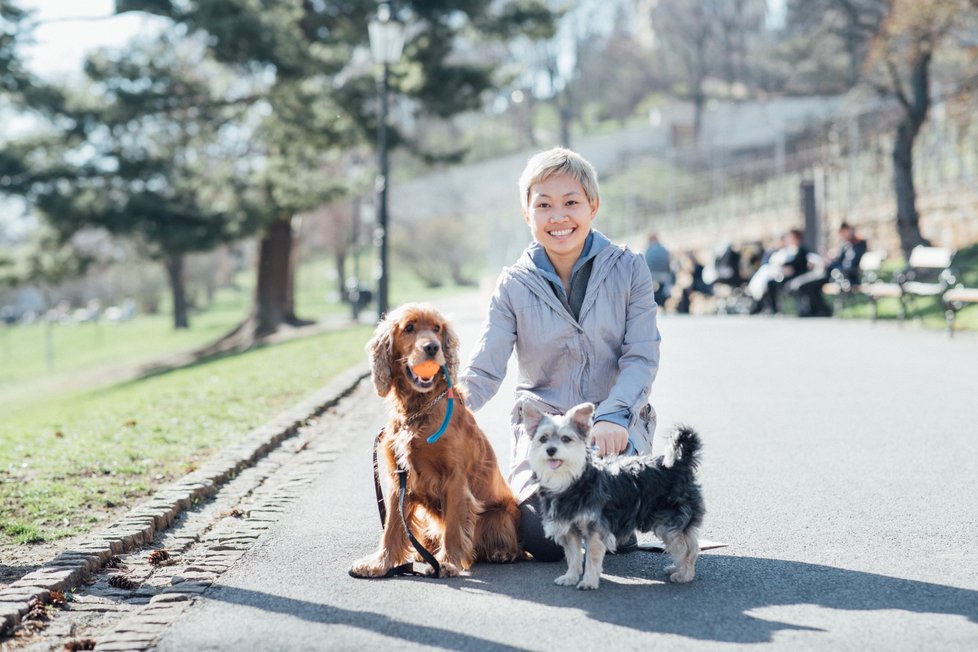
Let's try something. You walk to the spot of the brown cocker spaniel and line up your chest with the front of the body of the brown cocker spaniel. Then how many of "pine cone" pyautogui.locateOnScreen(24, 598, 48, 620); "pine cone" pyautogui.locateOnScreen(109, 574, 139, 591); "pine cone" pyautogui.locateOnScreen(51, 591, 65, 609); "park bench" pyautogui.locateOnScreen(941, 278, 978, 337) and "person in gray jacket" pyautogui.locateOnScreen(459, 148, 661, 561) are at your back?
2

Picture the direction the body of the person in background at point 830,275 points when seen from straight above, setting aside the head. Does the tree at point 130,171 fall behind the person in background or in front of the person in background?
in front

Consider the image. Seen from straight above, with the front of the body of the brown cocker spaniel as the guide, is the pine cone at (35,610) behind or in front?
in front

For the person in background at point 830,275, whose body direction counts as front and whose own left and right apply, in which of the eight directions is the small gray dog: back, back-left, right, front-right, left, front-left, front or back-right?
left

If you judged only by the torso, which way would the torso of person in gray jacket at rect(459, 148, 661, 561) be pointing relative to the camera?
toward the camera

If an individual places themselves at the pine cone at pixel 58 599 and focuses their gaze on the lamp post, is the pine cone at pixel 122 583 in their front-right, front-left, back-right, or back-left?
front-right

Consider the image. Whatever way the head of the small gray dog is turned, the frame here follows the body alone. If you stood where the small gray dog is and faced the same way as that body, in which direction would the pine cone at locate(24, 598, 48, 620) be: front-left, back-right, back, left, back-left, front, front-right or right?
front-right

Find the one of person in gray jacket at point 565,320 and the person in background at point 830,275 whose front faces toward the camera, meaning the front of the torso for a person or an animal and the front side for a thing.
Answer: the person in gray jacket

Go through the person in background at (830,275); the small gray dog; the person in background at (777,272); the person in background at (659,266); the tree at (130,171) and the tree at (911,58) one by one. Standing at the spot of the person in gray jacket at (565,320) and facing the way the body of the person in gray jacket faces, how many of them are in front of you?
1

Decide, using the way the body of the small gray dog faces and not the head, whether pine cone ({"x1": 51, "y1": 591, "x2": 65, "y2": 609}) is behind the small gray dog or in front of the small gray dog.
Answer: in front

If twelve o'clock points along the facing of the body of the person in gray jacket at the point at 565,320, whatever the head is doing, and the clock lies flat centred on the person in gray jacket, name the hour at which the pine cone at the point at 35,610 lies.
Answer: The pine cone is roughly at 2 o'clock from the person in gray jacket.

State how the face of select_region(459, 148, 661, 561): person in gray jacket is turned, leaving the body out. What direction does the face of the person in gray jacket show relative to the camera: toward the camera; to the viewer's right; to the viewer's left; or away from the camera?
toward the camera
